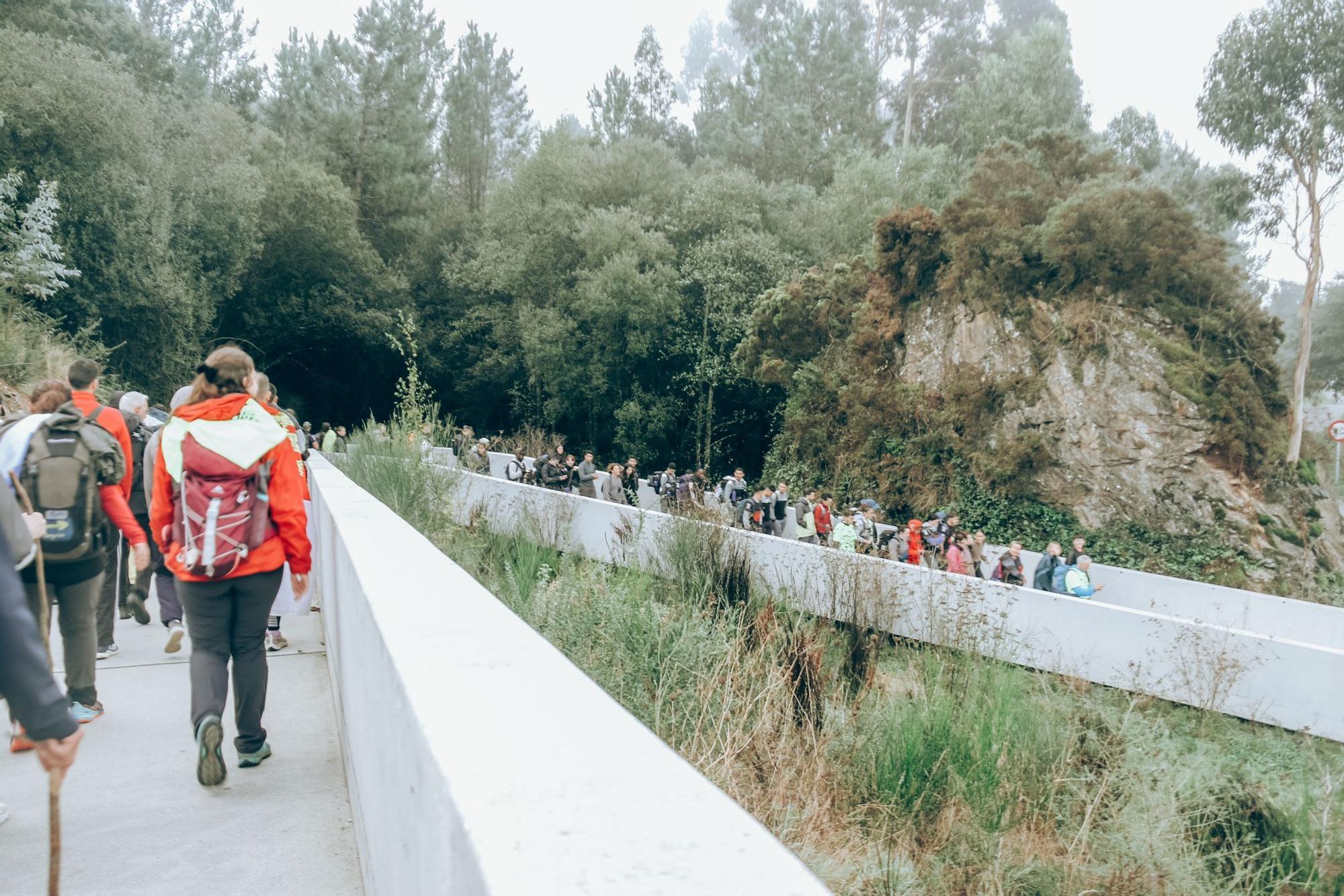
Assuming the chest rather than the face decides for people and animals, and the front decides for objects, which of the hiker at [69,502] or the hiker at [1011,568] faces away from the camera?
the hiker at [69,502]

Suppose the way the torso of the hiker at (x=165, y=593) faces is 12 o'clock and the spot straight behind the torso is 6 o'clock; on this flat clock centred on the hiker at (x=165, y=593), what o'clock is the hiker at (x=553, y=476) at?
the hiker at (x=553, y=476) is roughly at 1 o'clock from the hiker at (x=165, y=593).

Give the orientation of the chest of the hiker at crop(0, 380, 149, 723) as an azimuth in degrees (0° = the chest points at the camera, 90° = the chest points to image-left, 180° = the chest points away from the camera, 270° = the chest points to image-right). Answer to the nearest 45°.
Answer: approximately 180°

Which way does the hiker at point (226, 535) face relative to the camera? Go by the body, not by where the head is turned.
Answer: away from the camera

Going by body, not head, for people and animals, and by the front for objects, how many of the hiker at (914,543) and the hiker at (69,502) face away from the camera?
1

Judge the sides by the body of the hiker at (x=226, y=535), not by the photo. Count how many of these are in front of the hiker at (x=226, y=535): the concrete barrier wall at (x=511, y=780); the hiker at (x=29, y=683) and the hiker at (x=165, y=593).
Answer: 1

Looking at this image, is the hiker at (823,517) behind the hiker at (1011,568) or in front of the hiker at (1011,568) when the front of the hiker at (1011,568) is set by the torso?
behind

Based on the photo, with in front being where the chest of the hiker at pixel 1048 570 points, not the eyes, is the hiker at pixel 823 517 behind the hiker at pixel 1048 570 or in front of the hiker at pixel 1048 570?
behind

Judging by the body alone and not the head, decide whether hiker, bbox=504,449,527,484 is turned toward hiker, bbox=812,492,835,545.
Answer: yes

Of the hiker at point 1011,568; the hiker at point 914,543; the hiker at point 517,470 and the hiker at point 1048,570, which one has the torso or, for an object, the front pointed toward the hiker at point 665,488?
the hiker at point 517,470

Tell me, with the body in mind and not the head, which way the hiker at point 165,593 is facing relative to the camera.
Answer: away from the camera

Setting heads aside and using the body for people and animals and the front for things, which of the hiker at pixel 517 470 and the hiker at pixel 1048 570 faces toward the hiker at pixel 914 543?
the hiker at pixel 517 470

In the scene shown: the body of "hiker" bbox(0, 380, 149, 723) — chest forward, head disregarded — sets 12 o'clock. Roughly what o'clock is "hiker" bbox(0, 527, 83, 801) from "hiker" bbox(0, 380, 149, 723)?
"hiker" bbox(0, 527, 83, 801) is roughly at 6 o'clock from "hiker" bbox(0, 380, 149, 723).
